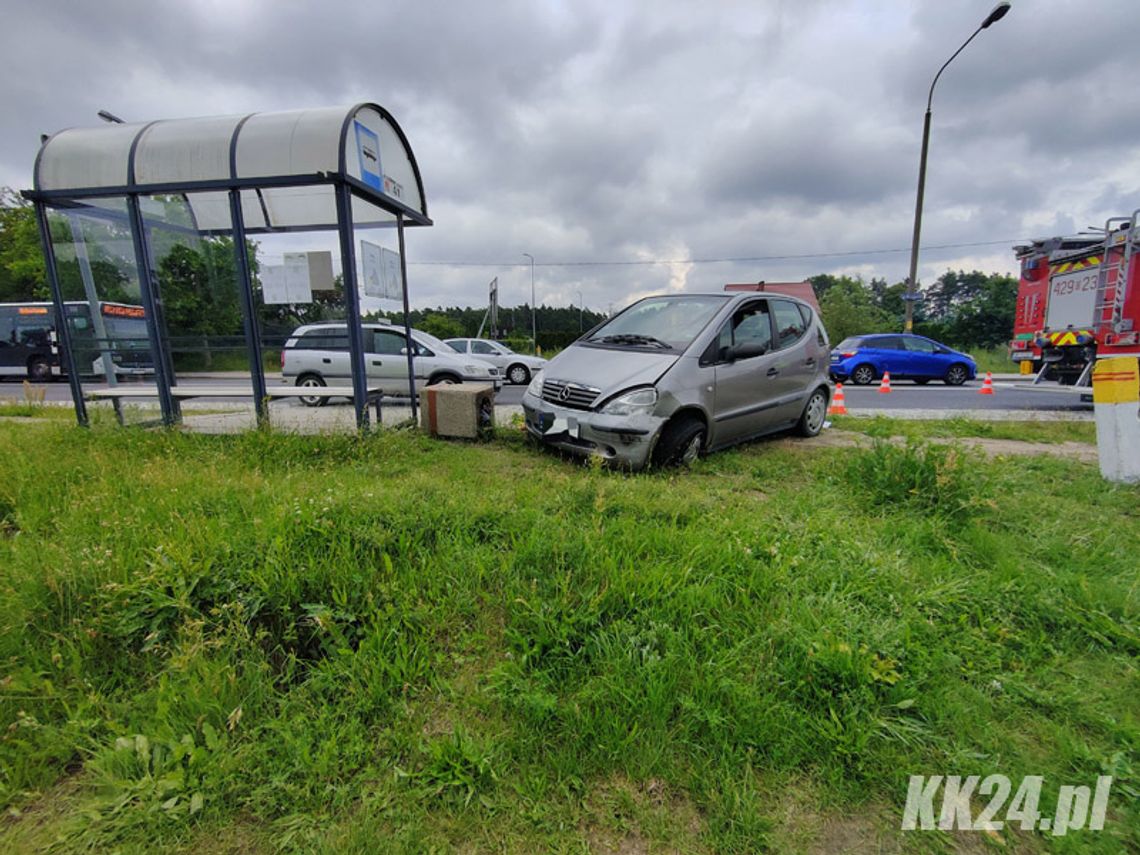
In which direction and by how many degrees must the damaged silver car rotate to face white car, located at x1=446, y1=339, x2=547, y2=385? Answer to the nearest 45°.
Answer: approximately 90° to its right

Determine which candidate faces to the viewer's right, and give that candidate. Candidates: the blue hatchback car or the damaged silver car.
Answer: the blue hatchback car

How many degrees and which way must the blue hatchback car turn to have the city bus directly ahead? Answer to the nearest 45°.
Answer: approximately 135° to its right

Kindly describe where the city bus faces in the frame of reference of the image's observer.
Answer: facing the viewer and to the right of the viewer

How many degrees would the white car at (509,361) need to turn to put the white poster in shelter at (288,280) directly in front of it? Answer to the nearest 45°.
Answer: approximately 90° to its right

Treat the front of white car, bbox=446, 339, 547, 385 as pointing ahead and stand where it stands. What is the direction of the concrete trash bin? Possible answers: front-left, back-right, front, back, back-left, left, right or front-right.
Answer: right

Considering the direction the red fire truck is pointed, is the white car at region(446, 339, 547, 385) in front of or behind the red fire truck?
behind

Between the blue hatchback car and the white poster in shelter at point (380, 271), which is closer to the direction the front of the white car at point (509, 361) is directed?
the blue hatchback car

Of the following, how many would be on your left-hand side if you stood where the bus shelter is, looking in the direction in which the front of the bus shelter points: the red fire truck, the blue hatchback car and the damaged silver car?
0

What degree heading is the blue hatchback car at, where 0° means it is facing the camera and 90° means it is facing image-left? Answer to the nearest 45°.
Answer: approximately 270°

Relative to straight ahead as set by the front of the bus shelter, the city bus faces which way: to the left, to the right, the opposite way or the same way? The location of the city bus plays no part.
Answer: to the right

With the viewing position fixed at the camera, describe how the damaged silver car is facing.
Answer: facing the viewer and to the left of the viewer

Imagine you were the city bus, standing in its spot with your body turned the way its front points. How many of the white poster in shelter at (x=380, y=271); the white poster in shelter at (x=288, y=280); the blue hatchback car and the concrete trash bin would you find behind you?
0

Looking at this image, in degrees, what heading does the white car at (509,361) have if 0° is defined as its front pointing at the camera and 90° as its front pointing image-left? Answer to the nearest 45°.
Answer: approximately 270°

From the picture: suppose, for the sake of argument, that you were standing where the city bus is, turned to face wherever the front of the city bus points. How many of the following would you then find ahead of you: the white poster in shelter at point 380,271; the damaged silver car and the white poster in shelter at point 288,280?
3

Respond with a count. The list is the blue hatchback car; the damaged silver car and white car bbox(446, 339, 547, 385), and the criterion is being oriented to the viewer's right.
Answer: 2

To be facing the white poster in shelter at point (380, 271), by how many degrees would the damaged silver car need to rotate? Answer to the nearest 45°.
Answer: approximately 45° to its right
